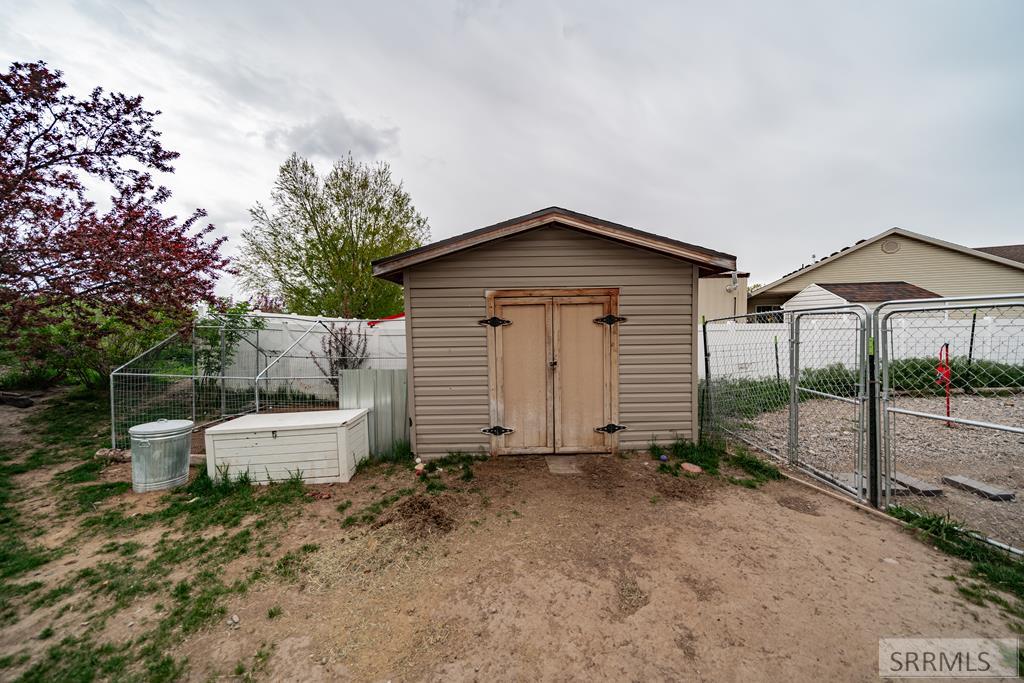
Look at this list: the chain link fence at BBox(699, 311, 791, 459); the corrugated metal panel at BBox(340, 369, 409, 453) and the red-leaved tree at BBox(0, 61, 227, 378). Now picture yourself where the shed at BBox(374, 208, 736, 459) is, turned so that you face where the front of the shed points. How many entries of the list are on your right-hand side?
2

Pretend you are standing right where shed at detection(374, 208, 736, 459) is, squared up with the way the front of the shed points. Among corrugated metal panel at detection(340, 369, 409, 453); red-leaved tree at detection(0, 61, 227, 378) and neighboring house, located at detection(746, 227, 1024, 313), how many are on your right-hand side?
2

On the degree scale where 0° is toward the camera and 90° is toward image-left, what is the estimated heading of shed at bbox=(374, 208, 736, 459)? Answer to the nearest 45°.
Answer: approximately 0°

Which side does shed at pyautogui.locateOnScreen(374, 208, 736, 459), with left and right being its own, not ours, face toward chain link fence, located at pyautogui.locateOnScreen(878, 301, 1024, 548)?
left

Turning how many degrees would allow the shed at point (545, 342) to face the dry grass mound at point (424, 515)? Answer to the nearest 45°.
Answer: approximately 45° to its right

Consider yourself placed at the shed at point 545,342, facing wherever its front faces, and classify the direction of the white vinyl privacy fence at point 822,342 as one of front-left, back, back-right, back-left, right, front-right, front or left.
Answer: back-left

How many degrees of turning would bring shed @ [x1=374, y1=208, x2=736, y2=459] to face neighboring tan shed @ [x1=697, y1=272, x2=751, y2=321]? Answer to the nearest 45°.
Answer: approximately 135° to its left

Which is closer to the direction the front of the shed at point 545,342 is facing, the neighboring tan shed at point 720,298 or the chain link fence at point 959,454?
the chain link fence

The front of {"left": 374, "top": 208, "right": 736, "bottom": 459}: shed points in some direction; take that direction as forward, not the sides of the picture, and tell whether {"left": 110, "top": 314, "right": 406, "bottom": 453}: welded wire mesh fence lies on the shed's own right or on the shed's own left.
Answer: on the shed's own right

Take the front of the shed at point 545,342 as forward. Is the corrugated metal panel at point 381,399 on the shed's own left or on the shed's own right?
on the shed's own right

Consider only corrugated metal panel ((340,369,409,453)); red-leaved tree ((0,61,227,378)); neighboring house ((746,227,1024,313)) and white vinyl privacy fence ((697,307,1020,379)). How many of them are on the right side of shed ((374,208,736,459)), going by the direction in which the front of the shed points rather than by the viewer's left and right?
2

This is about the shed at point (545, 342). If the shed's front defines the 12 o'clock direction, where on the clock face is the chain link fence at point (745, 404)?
The chain link fence is roughly at 10 o'clock from the shed.

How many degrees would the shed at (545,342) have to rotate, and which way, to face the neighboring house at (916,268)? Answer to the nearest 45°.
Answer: approximately 135° to its left
